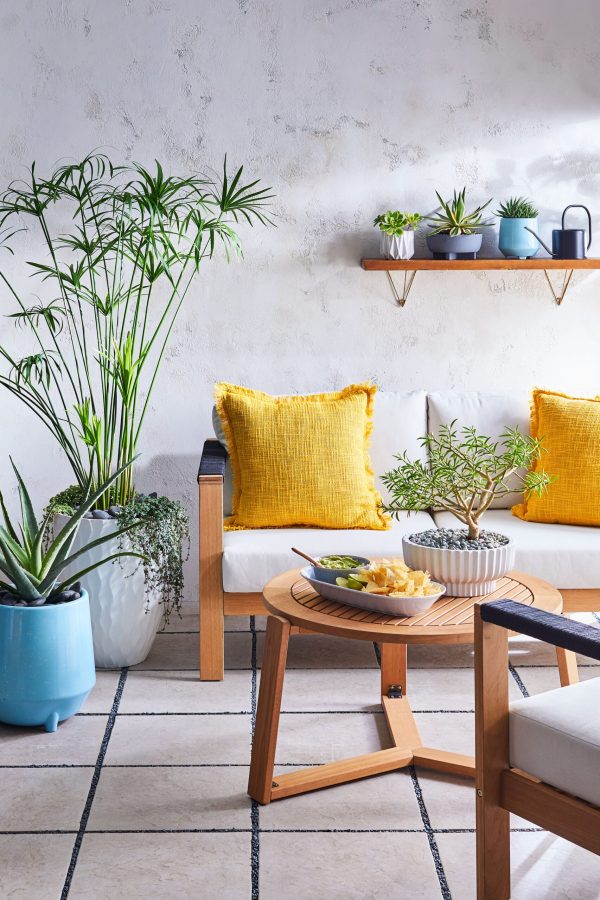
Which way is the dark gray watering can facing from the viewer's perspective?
to the viewer's left

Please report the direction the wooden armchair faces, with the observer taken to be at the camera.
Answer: facing away from the viewer and to the left of the viewer

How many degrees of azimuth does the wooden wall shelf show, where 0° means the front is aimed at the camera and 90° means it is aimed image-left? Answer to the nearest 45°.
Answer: approximately 0°

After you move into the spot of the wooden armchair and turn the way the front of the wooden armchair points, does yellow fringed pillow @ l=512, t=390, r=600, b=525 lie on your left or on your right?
on your right

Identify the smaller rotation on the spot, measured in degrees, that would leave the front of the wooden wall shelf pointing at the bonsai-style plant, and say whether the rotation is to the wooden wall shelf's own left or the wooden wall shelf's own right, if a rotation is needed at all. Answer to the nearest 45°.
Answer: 0° — it already faces it

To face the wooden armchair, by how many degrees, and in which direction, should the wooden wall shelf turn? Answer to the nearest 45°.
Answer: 0° — it already faces it

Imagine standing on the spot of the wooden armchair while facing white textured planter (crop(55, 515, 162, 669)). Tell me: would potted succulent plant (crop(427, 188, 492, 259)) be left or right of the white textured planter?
right

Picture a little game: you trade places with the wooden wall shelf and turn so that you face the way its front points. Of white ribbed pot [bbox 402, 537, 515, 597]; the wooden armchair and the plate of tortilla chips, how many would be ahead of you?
3

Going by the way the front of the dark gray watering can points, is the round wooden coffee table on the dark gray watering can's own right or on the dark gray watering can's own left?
on the dark gray watering can's own left

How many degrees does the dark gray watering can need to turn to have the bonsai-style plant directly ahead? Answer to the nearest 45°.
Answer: approximately 90° to its left

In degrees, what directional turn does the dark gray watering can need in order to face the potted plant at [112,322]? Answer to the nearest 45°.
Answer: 0° — it already faces it
